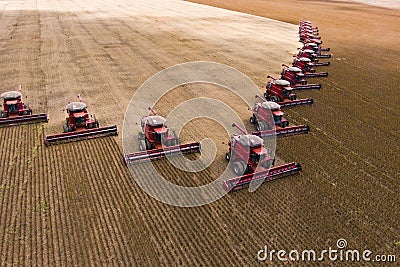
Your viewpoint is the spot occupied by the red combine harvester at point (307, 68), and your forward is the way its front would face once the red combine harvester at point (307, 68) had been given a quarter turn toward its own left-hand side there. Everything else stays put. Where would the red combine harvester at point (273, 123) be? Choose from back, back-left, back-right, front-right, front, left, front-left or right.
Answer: back-right

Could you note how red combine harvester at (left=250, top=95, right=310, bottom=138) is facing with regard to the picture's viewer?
facing the viewer and to the right of the viewer

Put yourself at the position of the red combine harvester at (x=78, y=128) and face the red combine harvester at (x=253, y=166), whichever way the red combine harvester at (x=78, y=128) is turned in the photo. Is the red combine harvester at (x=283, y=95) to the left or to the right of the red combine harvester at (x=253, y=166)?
left

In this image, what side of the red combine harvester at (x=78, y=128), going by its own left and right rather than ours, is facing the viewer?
front

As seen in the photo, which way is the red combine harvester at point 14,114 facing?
toward the camera

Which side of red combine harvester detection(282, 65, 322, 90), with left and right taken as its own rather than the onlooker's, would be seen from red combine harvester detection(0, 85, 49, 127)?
right

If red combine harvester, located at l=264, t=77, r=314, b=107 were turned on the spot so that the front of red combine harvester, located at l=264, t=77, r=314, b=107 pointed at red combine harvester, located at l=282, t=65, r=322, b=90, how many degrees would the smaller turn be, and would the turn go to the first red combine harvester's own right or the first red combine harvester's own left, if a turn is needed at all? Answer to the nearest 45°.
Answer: approximately 135° to the first red combine harvester's own left

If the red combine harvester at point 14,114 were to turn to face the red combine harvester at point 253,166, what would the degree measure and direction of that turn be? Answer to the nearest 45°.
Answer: approximately 45° to its left

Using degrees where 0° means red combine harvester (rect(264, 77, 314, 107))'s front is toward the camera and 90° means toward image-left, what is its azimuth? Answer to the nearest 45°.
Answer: approximately 315°

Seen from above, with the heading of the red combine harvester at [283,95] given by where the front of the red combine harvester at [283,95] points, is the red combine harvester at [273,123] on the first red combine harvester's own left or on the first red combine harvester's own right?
on the first red combine harvester's own right

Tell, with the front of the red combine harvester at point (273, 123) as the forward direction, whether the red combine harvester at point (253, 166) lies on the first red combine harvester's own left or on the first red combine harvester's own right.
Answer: on the first red combine harvester's own right

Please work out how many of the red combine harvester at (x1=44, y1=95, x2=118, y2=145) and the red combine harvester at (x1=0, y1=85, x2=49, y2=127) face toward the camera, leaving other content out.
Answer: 2
